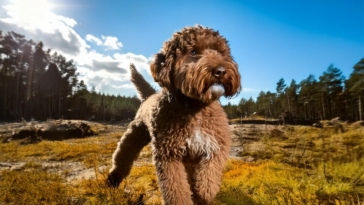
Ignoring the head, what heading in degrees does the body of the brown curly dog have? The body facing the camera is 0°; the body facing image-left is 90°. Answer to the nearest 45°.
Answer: approximately 315°
